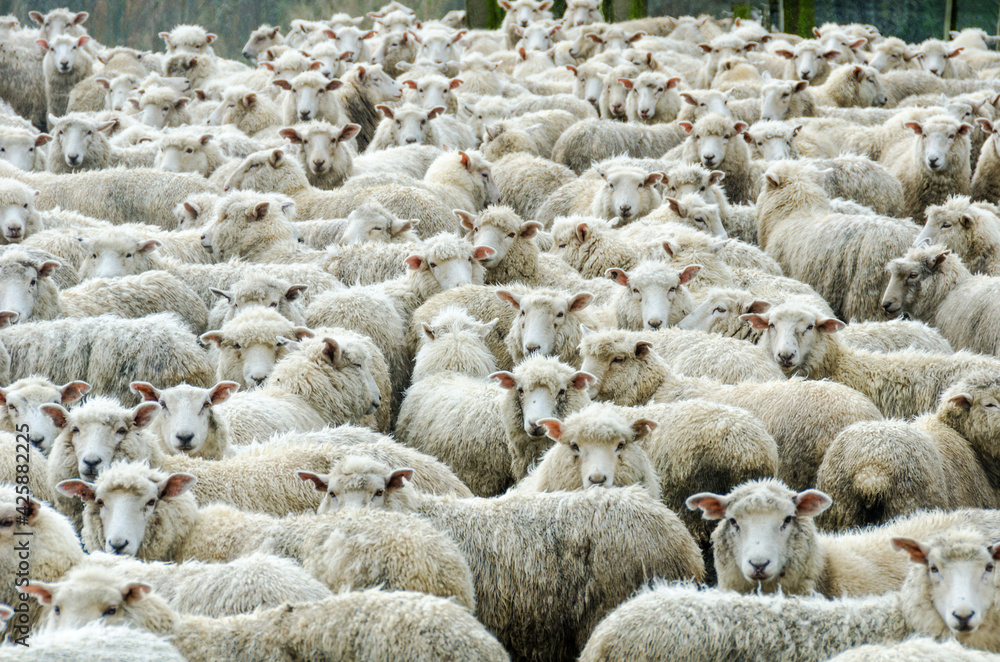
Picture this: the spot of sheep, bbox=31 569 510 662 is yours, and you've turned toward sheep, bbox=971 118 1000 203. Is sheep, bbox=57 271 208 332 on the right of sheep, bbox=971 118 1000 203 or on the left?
left

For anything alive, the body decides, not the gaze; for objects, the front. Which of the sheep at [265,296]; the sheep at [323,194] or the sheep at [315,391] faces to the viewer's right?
the sheep at [315,391]

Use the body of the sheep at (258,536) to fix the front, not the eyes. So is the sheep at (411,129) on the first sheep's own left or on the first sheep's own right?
on the first sheep's own right

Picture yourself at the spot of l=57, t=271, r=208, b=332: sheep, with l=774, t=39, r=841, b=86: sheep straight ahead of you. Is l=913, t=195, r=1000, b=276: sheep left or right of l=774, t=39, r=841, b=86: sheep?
right

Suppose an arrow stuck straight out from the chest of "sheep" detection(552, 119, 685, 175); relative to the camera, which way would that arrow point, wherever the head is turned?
to the viewer's right

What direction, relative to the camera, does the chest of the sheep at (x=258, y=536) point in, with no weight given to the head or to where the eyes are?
to the viewer's left

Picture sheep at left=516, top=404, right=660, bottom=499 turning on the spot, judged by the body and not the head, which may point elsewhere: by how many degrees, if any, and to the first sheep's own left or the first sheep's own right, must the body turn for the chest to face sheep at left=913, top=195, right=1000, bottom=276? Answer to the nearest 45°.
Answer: approximately 135° to the first sheep's own left

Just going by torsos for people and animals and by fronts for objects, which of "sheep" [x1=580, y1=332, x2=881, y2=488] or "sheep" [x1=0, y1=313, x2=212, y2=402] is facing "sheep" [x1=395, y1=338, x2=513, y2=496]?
"sheep" [x1=580, y1=332, x2=881, y2=488]

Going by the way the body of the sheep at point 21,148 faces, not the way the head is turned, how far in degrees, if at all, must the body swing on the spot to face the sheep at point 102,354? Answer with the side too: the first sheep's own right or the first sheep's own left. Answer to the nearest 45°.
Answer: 0° — it already faces it

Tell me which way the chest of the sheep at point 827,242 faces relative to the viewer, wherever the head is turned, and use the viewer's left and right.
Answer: facing away from the viewer and to the left of the viewer
